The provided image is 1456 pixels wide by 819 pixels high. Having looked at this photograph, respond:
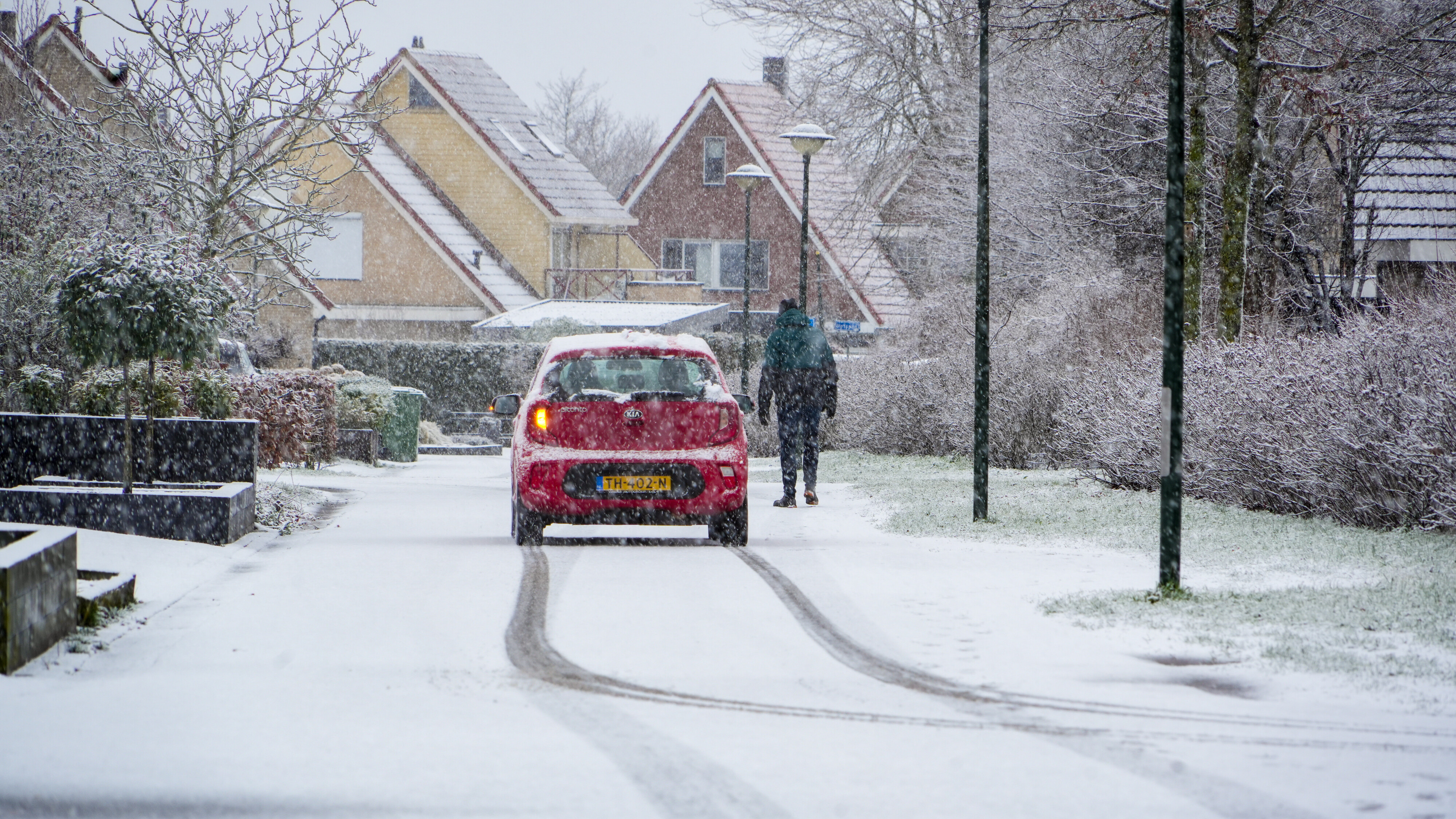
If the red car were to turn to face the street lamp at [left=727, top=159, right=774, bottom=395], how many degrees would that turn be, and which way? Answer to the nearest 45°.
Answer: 0° — it already faces it

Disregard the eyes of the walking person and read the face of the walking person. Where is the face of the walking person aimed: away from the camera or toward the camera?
away from the camera

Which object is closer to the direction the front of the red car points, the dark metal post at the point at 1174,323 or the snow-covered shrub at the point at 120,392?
the snow-covered shrub

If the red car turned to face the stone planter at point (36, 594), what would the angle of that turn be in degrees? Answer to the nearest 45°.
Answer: approximately 135° to its left

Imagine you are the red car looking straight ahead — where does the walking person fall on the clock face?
The walking person is roughly at 1 o'clock from the red car.

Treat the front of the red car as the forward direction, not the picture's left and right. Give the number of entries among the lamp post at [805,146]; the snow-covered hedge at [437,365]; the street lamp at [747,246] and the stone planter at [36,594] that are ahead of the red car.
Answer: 3

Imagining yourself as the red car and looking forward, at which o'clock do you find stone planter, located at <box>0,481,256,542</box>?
The stone planter is roughly at 9 o'clock from the red car.

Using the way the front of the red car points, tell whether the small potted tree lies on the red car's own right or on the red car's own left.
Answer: on the red car's own left

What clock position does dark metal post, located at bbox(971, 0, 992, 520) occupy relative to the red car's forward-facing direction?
The dark metal post is roughly at 2 o'clock from the red car.

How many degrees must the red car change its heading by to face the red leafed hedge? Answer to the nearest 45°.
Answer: approximately 45° to its left

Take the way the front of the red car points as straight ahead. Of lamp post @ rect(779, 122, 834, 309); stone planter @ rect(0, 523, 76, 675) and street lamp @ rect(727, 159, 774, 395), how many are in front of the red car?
2

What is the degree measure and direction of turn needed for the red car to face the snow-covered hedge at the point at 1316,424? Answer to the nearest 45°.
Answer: approximately 90° to its right

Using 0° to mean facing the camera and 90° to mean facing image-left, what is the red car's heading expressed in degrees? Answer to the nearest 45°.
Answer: approximately 180°

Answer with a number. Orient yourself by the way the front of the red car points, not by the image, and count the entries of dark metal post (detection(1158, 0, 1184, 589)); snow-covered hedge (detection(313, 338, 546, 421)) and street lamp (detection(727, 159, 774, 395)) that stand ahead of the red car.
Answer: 2

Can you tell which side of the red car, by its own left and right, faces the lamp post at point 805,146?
front

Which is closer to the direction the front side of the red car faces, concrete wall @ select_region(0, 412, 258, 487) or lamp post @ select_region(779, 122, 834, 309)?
the lamp post

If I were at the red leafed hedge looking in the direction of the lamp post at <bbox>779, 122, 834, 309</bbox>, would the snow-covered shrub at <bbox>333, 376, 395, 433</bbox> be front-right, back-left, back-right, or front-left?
front-left
